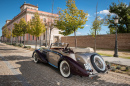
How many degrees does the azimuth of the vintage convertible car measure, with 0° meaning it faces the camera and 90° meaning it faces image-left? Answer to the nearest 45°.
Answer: approximately 135°

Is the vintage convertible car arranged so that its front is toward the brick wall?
no

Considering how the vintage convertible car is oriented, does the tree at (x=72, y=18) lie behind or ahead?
ahead

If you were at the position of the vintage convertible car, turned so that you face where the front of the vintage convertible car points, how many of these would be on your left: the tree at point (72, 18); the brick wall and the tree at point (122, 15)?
0

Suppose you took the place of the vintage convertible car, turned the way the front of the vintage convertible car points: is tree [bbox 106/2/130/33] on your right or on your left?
on your right
